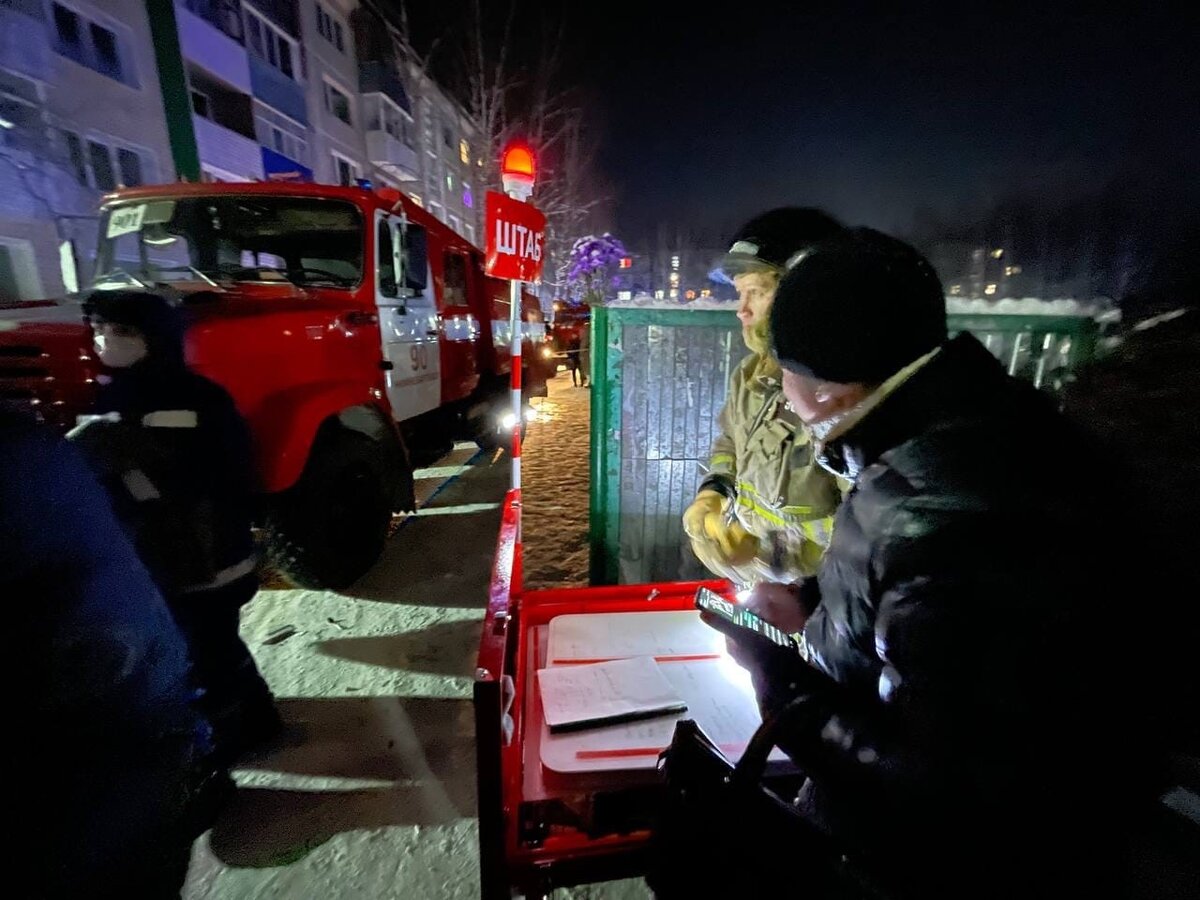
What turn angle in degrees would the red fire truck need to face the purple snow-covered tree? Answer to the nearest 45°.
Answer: approximately 180°

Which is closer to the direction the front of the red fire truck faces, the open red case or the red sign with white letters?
the open red case

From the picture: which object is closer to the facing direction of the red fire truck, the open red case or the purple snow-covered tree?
the open red case

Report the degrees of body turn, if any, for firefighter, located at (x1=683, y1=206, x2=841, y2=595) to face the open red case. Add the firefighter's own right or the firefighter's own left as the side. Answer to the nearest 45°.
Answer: approximately 45° to the firefighter's own left

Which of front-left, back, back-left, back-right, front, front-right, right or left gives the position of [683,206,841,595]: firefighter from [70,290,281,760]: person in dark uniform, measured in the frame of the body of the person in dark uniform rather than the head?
left

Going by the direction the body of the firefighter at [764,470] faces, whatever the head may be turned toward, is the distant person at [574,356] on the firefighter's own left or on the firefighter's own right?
on the firefighter's own right

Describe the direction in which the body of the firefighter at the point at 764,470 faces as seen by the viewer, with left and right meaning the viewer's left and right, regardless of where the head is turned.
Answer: facing the viewer and to the left of the viewer

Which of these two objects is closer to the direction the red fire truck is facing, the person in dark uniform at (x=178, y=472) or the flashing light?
the person in dark uniform

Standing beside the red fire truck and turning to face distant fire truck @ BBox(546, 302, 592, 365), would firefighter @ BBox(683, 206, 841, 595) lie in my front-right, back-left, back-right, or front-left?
back-right

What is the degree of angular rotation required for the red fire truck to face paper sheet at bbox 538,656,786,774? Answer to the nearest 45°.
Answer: approximately 45° to its left

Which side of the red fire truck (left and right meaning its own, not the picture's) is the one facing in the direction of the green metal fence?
left

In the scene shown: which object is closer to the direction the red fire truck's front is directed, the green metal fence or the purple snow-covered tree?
the green metal fence

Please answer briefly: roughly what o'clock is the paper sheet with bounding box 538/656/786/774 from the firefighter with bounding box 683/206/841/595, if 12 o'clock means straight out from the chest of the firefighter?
The paper sheet is roughly at 11 o'clock from the firefighter.

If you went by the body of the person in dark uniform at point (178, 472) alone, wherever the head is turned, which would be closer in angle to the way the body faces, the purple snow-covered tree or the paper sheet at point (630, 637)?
the paper sheet
